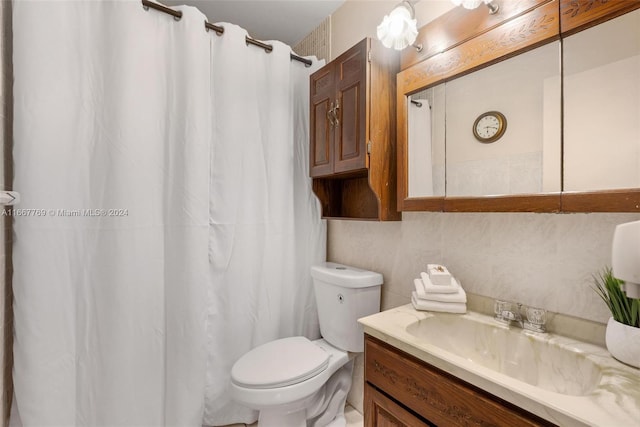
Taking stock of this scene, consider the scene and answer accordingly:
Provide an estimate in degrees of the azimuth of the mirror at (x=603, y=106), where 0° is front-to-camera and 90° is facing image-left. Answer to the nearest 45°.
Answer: approximately 45°

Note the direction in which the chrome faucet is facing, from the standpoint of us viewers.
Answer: facing the viewer and to the left of the viewer

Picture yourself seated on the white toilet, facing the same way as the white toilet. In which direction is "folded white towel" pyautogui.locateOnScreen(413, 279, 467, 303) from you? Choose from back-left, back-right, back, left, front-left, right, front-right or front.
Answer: left

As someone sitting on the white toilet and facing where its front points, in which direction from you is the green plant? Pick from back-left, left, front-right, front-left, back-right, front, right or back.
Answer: left

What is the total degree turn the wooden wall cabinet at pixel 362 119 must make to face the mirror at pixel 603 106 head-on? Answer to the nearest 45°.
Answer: approximately 90° to its left

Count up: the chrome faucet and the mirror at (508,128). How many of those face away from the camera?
0

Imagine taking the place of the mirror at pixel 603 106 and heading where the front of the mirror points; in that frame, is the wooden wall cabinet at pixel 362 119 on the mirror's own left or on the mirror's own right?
on the mirror's own right

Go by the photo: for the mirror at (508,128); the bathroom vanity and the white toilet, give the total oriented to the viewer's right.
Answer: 0

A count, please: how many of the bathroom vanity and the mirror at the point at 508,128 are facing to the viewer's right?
0

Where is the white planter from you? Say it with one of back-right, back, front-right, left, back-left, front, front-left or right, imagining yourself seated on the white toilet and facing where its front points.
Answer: left

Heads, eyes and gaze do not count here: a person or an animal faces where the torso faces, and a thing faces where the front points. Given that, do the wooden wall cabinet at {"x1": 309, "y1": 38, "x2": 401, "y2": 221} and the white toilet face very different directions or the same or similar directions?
same or similar directions

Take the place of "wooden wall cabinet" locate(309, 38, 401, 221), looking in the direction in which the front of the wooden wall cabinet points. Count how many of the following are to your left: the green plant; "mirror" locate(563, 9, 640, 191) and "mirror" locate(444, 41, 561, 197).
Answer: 3

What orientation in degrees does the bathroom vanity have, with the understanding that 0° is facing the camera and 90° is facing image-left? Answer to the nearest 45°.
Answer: approximately 45°
